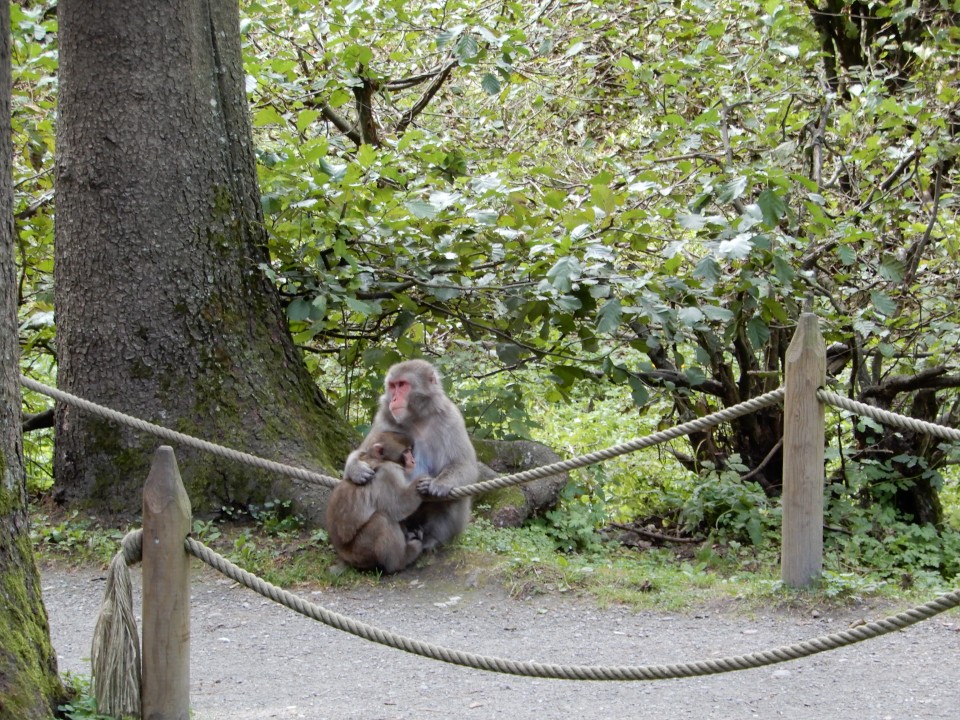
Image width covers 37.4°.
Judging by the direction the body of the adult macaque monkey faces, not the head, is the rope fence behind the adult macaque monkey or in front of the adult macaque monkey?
in front

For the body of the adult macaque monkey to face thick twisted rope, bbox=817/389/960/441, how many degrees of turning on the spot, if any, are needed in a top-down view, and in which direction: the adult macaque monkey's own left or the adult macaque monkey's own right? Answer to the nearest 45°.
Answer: approximately 90° to the adult macaque monkey's own left

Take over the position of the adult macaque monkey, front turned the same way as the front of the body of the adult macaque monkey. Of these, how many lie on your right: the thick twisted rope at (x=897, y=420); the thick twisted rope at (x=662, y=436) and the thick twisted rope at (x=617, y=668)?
0

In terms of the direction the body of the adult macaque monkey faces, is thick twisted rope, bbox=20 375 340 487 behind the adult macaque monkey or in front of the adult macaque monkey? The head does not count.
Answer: in front

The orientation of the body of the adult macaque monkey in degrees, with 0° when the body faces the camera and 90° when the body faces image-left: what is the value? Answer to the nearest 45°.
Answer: approximately 45°

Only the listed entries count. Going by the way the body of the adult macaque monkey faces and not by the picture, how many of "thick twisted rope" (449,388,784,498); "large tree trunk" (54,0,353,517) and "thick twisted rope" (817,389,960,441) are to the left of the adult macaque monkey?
2

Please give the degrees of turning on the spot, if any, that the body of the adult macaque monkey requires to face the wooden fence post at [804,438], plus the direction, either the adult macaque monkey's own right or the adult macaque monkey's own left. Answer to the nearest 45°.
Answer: approximately 90° to the adult macaque monkey's own left

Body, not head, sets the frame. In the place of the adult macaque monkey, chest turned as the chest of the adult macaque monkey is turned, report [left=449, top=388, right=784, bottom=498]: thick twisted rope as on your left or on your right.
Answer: on your left
